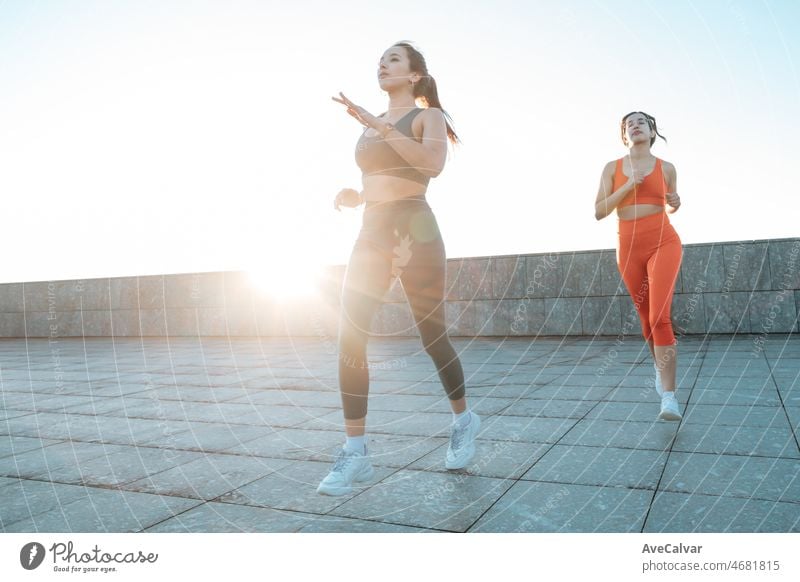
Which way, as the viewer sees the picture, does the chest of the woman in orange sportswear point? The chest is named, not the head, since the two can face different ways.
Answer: toward the camera
